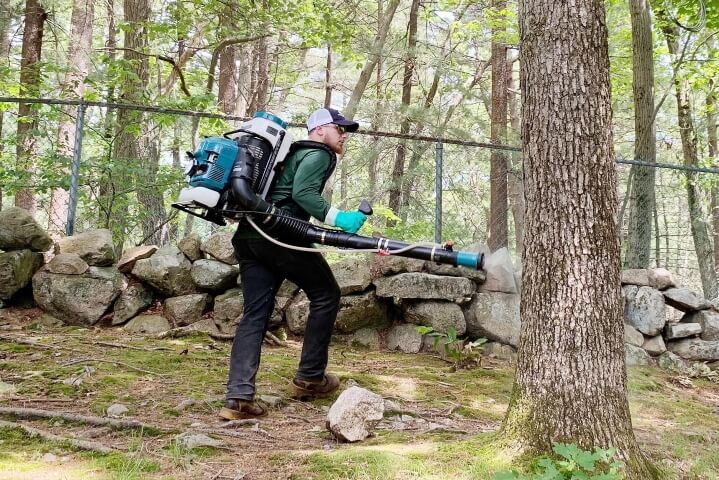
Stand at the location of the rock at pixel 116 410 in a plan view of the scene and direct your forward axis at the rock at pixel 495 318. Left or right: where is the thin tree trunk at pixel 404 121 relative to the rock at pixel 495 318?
left

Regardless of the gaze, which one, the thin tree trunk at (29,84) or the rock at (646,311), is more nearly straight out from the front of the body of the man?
the rock

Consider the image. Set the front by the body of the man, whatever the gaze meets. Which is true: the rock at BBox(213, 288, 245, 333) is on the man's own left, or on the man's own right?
on the man's own left

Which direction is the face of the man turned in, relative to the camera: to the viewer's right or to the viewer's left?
to the viewer's right

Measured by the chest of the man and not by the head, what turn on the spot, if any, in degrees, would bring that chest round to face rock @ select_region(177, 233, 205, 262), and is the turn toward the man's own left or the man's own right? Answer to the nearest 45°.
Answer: approximately 135° to the man's own left

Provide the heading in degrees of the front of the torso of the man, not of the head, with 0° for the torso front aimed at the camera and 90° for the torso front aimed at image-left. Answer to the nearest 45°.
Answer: approximately 270°

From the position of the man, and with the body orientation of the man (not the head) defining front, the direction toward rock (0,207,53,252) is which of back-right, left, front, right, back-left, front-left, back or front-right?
back-left

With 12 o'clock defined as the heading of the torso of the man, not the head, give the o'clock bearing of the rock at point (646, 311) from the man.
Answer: The rock is roughly at 11 o'clock from the man.

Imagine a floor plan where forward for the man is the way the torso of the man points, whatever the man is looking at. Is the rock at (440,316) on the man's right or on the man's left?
on the man's left

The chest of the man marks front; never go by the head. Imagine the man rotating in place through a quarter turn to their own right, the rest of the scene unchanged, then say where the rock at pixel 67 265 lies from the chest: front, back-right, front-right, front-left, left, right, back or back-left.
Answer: back-right
